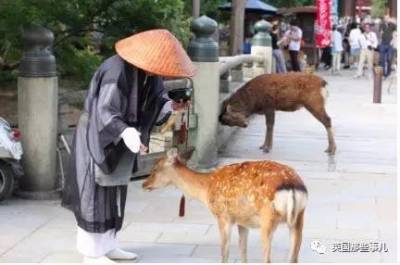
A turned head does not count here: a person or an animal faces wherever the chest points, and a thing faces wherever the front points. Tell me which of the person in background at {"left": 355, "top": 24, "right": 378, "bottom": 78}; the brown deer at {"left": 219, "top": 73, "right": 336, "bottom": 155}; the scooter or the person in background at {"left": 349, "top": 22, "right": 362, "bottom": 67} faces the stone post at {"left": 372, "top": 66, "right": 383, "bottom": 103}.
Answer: the person in background at {"left": 355, "top": 24, "right": 378, "bottom": 78}

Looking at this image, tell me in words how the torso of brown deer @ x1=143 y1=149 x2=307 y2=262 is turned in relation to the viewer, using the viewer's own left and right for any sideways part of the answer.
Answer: facing away from the viewer and to the left of the viewer

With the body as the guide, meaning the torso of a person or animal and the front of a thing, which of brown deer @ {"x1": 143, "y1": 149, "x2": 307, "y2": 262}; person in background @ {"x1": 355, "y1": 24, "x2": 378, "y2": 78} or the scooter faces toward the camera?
the person in background

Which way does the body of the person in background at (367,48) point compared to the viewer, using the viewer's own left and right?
facing the viewer

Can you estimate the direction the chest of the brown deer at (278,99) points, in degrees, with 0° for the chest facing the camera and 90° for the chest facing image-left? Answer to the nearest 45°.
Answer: approximately 90°

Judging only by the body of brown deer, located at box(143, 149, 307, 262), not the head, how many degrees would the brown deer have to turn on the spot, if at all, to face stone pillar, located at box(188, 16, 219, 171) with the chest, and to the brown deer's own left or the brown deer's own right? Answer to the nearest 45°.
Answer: approximately 45° to the brown deer's own right

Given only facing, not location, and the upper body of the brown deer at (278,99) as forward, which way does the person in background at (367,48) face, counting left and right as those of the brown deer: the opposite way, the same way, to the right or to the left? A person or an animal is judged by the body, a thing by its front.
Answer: to the left

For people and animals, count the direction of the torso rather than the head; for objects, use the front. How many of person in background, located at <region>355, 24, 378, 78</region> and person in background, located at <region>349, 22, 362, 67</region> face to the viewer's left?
0
